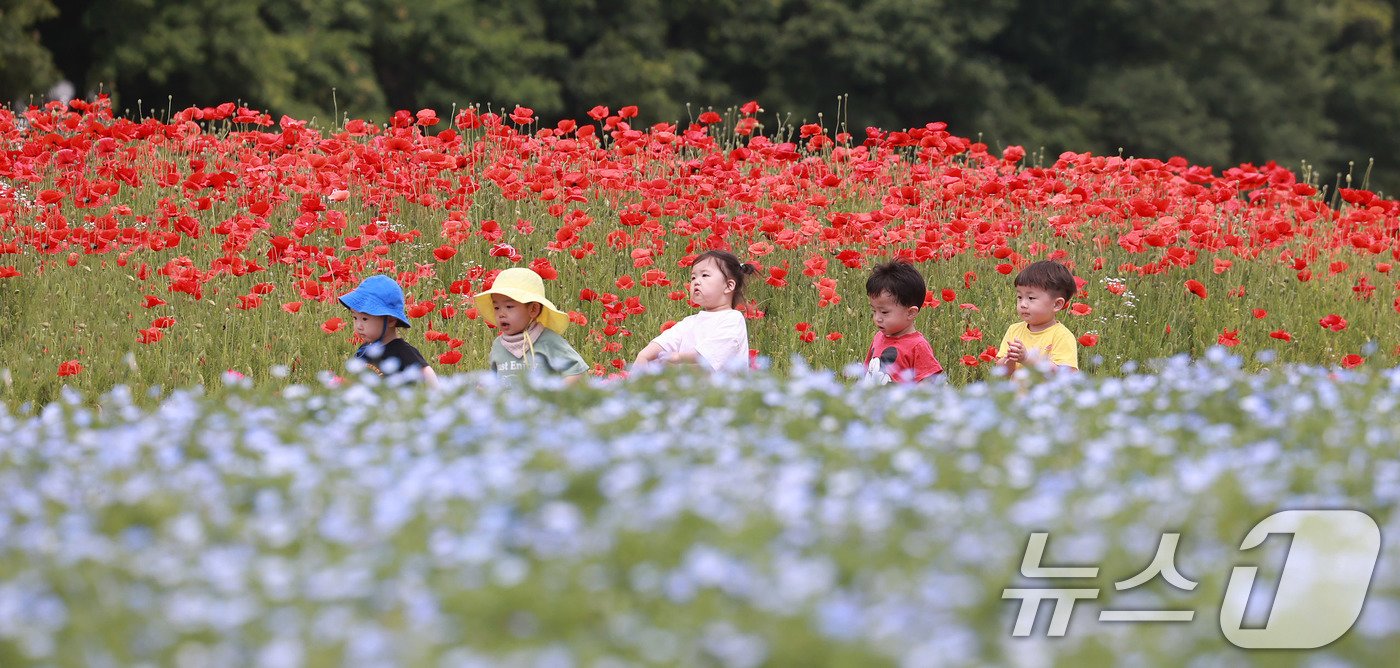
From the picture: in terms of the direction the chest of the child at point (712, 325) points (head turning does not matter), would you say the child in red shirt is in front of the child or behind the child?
behind

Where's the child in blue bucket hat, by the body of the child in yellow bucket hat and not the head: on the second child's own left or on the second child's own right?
on the second child's own right

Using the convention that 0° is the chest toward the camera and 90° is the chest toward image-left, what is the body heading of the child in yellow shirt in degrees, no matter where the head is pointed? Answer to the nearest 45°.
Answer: approximately 45°

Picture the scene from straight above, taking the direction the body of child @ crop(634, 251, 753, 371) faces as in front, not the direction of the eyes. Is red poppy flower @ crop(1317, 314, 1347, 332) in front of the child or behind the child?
behind

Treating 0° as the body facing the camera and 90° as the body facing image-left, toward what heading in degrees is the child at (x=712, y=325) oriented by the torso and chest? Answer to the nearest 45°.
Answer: approximately 45°

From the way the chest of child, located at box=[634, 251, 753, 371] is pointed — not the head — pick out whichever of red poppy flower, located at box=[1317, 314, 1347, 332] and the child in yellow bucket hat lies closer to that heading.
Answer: the child in yellow bucket hat

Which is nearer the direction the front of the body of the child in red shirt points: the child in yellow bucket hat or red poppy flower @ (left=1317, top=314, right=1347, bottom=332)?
the child in yellow bucket hat

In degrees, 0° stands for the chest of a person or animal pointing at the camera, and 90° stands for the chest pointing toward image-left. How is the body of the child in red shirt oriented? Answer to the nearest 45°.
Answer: approximately 45°

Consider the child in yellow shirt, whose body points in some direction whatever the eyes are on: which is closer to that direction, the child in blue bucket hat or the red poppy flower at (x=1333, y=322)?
the child in blue bucket hat

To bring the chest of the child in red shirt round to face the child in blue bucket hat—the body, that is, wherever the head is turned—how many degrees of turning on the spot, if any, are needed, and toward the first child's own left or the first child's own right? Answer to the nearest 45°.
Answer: approximately 45° to the first child's own right
